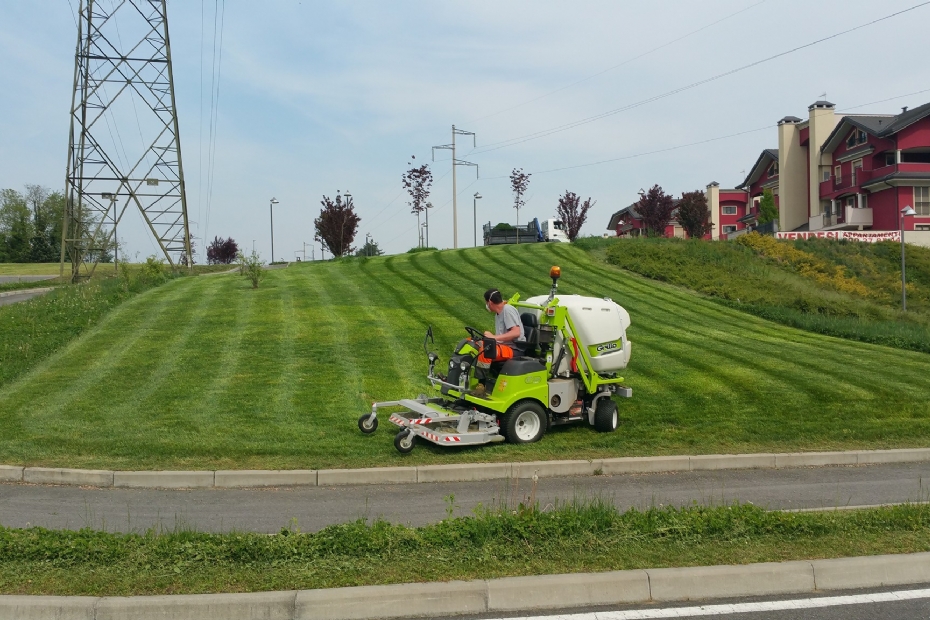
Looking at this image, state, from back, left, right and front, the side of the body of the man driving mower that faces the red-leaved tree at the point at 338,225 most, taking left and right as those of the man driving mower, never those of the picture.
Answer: right

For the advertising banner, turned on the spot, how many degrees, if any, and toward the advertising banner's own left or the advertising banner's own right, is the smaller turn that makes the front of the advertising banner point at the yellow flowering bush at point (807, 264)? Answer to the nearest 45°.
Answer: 0° — it already faces it

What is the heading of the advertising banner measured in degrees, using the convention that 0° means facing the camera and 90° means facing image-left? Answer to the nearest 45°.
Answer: approximately 0°

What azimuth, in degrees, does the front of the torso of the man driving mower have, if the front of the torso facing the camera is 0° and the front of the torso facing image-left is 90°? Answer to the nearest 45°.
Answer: approximately 90°

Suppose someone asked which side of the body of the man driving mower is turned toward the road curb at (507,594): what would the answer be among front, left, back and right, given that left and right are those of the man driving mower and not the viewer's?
left

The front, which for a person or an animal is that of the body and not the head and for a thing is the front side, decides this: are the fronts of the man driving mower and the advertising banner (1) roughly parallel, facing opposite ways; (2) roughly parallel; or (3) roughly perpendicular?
roughly perpendicular

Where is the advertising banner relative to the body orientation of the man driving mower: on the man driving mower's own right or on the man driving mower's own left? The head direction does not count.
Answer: on the man driving mower's own right

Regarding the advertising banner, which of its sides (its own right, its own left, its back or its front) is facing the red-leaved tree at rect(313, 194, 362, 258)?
right

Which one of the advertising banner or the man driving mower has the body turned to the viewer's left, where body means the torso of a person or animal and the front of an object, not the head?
the man driving mower

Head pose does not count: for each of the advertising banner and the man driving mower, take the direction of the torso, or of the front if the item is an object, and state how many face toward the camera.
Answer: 1
